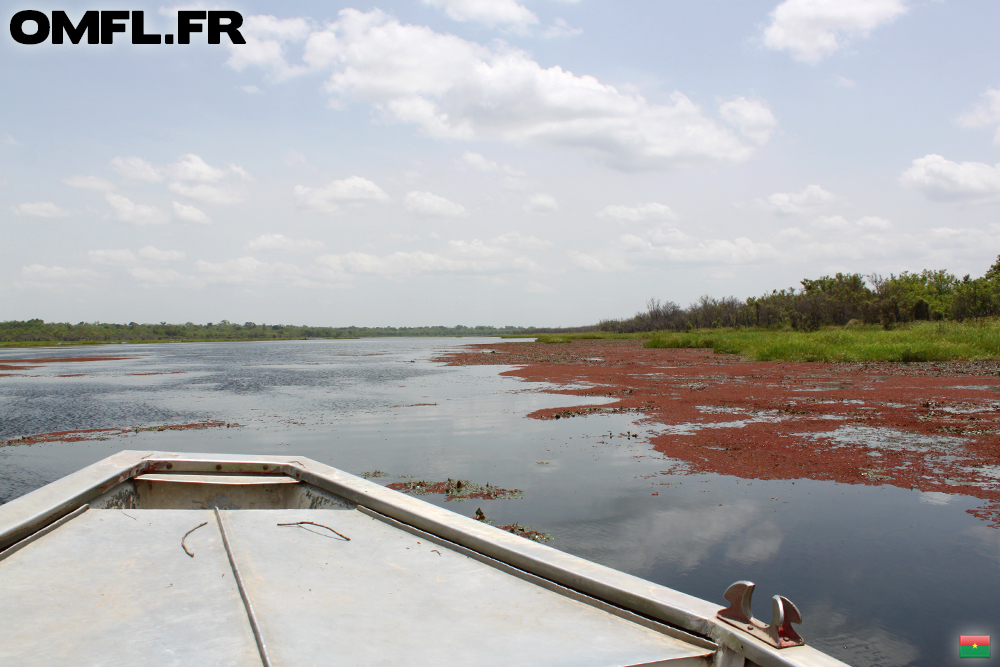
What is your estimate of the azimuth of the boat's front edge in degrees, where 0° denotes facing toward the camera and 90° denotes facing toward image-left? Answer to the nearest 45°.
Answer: approximately 180°
